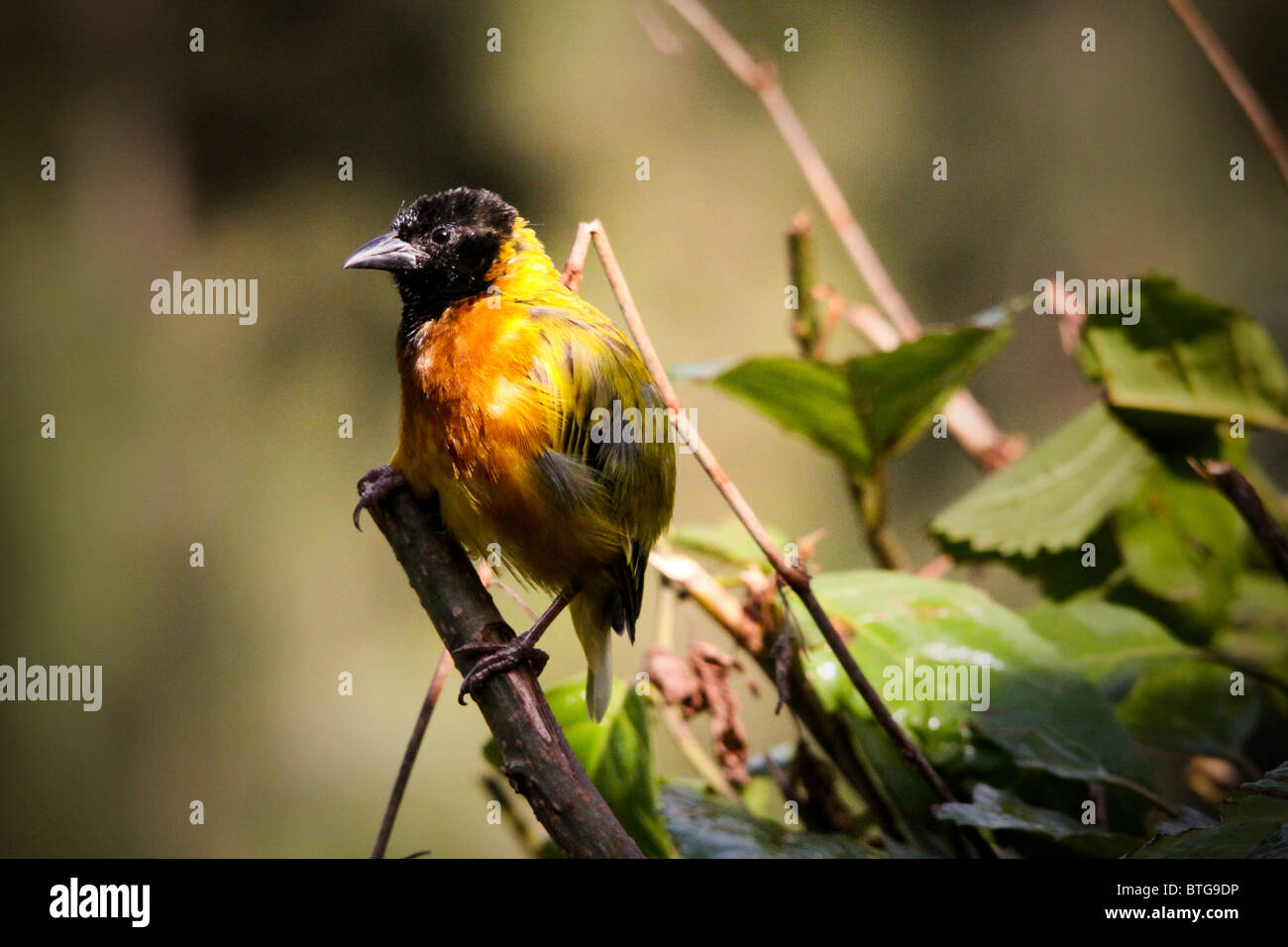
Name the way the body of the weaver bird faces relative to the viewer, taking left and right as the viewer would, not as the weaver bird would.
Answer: facing the viewer and to the left of the viewer

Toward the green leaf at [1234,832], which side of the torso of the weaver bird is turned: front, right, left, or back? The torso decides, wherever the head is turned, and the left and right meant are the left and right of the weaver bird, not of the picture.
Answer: left
